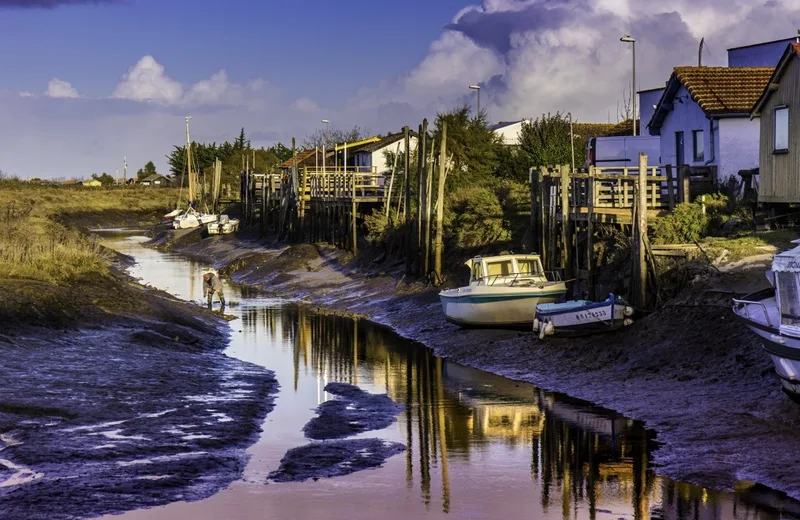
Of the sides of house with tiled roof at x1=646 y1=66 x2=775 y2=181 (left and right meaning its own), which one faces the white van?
right

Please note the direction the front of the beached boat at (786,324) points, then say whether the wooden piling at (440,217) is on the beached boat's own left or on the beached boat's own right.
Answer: on the beached boat's own right

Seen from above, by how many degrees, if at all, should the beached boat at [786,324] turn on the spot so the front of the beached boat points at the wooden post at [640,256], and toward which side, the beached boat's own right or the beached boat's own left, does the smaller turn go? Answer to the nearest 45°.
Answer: approximately 90° to the beached boat's own right

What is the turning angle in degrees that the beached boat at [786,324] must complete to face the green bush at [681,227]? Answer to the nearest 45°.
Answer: approximately 90° to its right

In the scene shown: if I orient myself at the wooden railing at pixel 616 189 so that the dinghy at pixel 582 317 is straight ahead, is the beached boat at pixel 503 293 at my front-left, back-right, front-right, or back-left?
front-right

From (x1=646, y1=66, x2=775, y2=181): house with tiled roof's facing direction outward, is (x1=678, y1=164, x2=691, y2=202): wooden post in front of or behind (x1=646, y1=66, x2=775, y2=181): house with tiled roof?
in front

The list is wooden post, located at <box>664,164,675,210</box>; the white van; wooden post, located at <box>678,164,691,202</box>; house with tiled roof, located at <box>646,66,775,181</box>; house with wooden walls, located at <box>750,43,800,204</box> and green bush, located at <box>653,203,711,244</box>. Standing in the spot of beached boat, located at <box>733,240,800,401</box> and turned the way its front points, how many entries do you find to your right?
6

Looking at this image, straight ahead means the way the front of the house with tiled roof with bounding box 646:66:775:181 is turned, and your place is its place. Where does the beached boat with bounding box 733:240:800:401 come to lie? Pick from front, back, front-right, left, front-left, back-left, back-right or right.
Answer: front-left

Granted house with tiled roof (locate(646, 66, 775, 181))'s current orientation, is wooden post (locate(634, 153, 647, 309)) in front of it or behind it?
in front

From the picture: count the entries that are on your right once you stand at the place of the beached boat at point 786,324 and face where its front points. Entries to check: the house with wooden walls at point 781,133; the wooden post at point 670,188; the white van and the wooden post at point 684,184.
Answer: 4

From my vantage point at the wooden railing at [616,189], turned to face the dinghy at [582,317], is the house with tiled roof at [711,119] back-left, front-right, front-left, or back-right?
back-left

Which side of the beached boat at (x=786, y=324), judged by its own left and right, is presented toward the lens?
left

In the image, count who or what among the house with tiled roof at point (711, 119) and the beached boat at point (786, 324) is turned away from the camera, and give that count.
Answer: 0

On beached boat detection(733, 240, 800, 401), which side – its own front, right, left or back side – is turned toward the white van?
right

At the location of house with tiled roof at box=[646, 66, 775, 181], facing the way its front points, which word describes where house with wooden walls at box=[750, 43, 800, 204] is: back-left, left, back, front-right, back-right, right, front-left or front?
front-left

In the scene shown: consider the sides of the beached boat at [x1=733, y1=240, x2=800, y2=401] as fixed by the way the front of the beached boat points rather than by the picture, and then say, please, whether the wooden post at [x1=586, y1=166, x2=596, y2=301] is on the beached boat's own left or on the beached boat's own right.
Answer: on the beached boat's own right

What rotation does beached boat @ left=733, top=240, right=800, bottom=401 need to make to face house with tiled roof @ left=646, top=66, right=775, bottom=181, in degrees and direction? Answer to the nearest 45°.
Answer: approximately 90° to its right

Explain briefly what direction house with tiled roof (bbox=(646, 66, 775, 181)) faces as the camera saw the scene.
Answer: facing the viewer and to the left of the viewer
